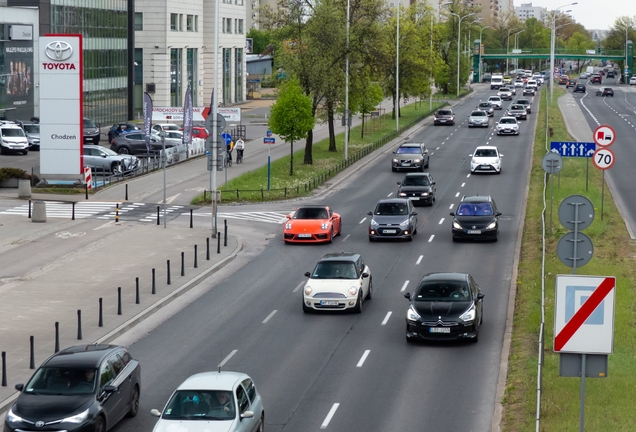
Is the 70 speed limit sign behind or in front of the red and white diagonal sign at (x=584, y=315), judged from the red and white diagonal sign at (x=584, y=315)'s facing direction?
behind

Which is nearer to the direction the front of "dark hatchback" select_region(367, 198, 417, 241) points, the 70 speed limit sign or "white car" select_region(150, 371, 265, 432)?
the white car

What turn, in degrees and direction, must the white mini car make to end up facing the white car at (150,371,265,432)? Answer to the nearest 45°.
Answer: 0° — it already faces it

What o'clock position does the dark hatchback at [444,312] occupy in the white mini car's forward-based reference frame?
The dark hatchback is roughly at 11 o'clock from the white mini car.

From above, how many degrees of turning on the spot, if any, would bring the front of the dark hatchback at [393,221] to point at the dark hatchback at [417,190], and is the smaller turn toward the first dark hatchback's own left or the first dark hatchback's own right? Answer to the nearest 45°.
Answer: approximately 180°

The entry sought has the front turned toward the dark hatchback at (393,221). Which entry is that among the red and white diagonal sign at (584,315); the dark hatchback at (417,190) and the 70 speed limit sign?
the dark hatchback at (417,190)

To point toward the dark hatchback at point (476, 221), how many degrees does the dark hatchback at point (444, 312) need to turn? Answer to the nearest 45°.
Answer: approximately 180°

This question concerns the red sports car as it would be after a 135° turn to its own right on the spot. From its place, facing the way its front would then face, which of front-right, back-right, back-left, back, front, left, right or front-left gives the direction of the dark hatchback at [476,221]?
back-right

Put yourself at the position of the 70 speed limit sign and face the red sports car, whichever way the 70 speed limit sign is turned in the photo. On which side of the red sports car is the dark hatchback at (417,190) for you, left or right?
right
